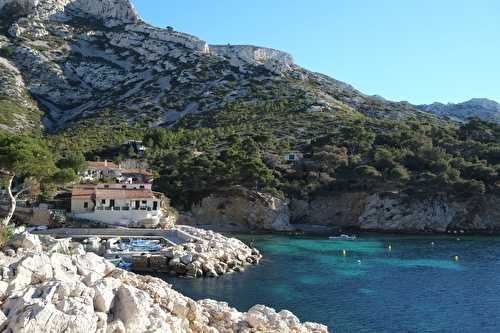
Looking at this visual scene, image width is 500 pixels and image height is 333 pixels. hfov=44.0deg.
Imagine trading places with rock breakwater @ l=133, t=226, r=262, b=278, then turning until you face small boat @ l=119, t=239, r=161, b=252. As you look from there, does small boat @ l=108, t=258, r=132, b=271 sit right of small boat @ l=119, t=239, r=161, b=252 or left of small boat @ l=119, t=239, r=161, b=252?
left
